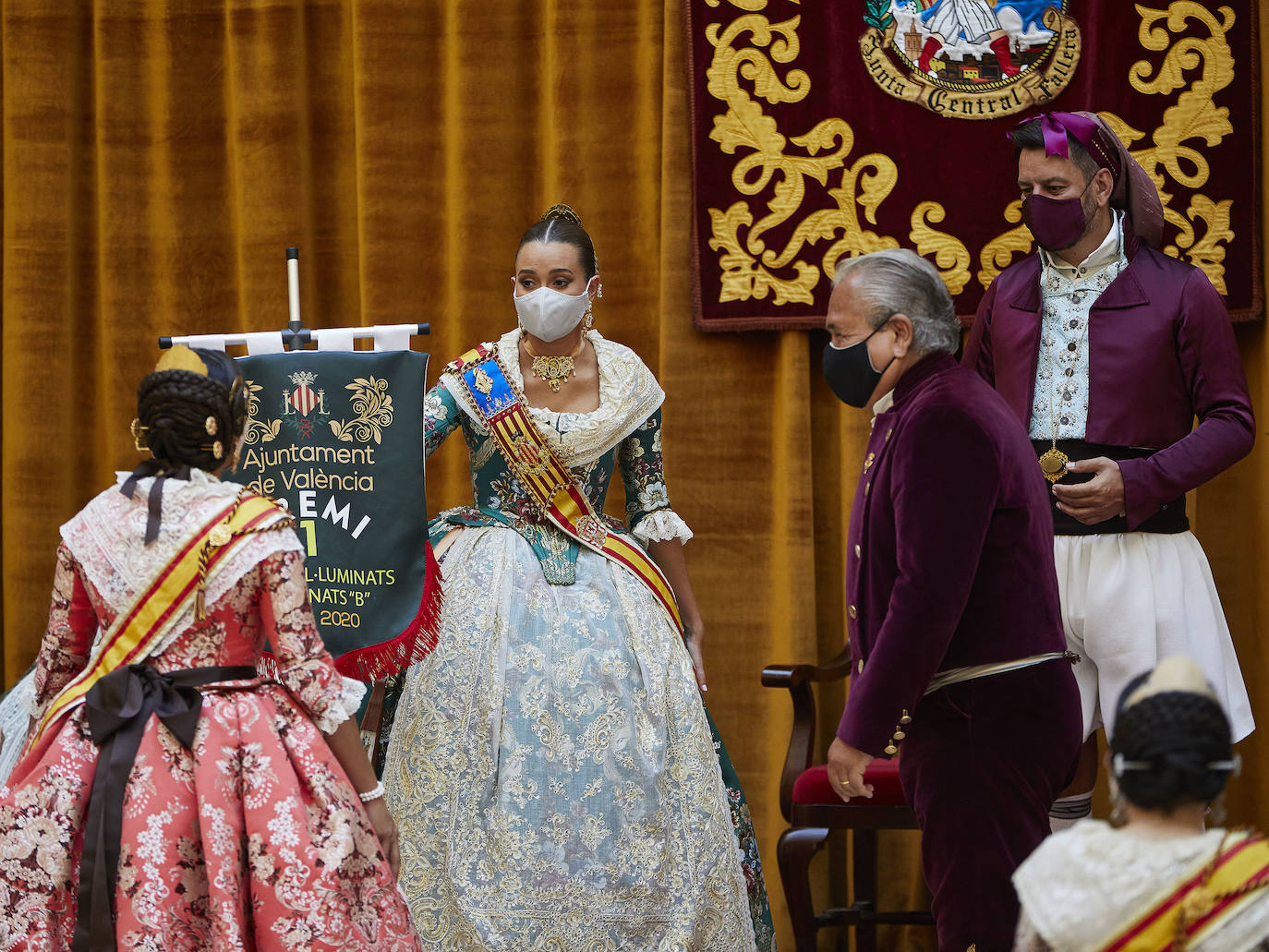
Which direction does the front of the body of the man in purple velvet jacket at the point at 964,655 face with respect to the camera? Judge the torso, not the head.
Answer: to the viewer's left

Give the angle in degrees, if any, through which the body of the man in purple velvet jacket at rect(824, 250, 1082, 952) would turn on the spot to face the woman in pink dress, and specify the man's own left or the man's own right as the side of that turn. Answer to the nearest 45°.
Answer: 0° — they already face them

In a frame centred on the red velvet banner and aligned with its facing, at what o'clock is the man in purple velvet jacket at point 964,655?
The man in purple velvet jacket is roughly at 12 o'clock from the red velvet banner.

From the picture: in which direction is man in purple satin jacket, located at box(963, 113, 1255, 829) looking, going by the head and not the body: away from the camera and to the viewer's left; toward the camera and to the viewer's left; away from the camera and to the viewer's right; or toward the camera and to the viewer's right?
toward the camera and to the viewer's left

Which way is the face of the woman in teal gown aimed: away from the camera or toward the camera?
toward the camera

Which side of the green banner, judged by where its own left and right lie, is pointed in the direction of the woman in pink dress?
front

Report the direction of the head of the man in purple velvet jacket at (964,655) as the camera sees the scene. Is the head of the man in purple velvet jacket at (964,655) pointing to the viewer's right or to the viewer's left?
to the viewer's left

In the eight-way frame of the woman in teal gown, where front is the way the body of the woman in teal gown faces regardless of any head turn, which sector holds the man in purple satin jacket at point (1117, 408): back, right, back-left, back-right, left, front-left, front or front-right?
left

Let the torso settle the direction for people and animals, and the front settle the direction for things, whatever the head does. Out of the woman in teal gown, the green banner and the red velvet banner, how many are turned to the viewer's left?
0

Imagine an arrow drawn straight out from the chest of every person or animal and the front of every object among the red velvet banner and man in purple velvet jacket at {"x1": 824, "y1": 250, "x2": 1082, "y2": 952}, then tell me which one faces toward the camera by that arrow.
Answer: the red velvet banner

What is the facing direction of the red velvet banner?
toward the camera

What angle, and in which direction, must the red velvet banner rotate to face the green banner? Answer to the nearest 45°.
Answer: approximately 45° to its right

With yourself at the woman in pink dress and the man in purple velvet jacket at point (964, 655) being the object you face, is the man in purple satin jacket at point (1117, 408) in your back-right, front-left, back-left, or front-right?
front-left
